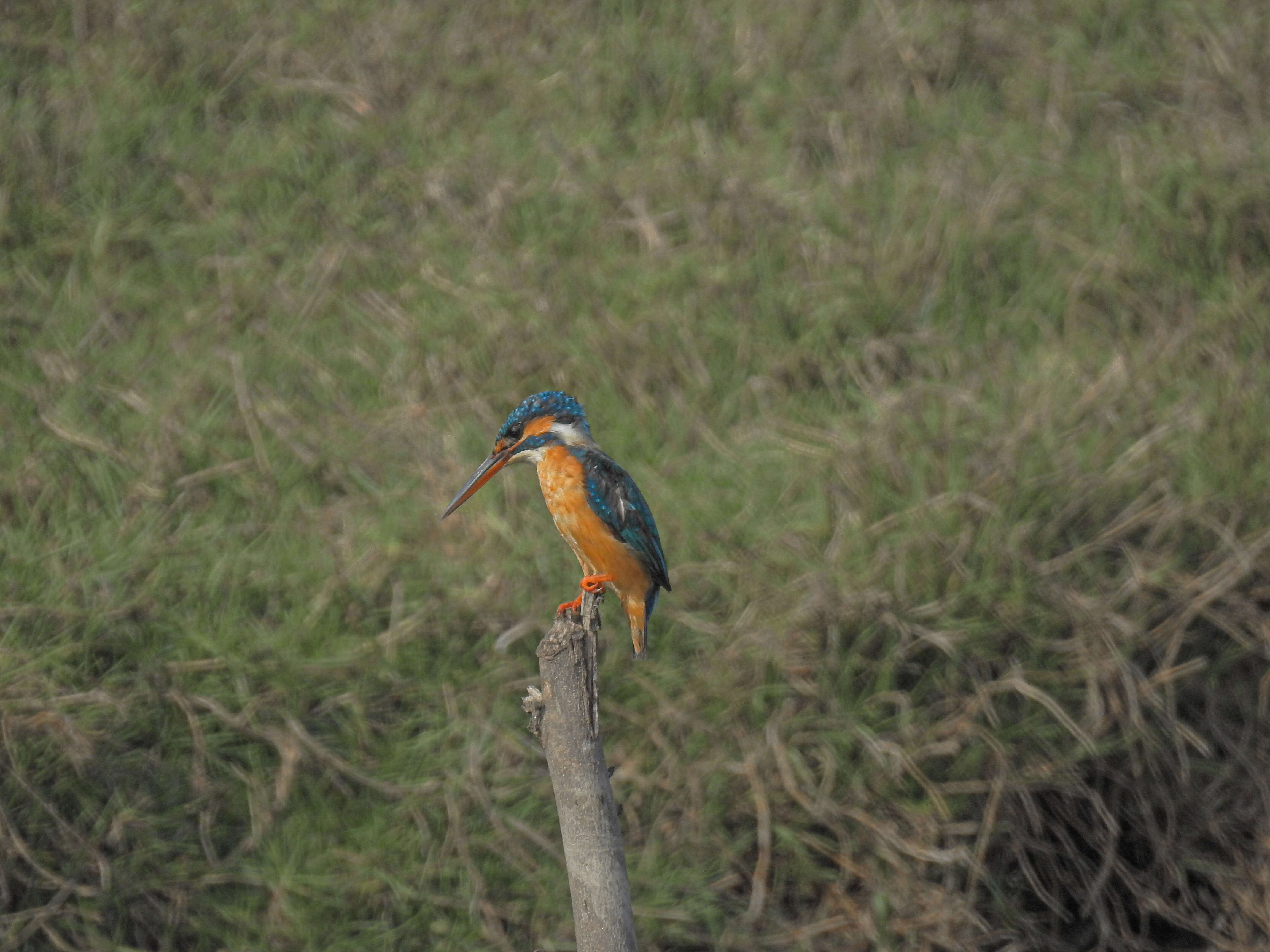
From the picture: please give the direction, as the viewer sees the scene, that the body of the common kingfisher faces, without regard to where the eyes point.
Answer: to the viewer's left
